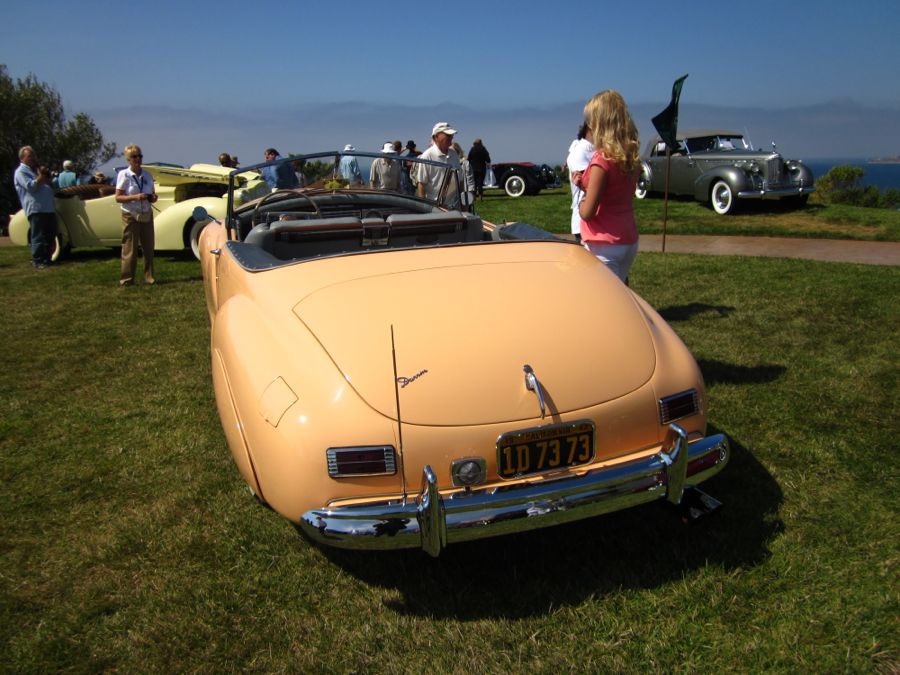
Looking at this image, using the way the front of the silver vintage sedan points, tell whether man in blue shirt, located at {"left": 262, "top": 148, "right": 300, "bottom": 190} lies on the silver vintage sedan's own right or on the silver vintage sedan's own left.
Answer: on the silver vintage sedan's own right

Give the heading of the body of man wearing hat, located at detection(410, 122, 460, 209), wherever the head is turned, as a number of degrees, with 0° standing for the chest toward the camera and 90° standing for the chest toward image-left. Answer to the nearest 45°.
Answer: approximately 315°

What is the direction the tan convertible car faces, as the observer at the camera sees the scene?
facing away from the viewer and to the left of the viewer

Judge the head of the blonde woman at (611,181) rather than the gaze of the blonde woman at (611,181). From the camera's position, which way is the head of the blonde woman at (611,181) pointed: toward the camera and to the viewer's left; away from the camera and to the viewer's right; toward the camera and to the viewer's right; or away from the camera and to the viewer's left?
away from the camera and to the viewer's left

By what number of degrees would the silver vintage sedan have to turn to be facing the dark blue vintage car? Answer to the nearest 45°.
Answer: approximately 180°

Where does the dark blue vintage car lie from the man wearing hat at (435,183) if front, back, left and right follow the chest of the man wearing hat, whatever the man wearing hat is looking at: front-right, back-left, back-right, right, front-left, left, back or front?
back-left

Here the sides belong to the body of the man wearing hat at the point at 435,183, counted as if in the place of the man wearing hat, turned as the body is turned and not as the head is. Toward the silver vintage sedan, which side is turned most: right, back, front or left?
left
